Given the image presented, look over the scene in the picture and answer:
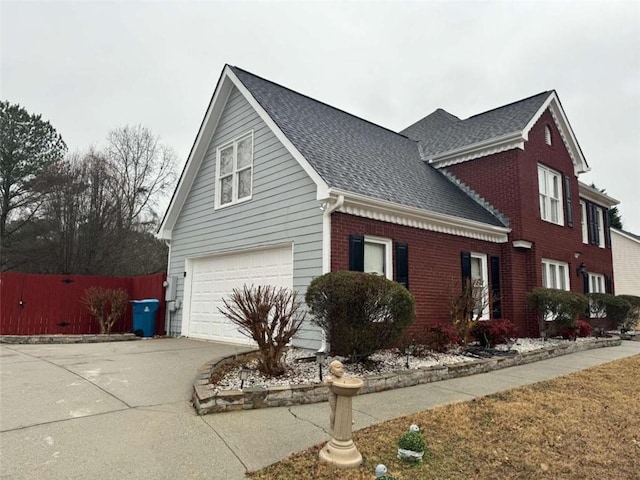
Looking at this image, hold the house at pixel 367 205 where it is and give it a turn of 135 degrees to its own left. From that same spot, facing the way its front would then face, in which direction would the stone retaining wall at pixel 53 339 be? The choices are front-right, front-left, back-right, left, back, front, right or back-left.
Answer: left

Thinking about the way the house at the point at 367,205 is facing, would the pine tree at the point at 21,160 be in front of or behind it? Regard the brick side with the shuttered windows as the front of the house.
behind

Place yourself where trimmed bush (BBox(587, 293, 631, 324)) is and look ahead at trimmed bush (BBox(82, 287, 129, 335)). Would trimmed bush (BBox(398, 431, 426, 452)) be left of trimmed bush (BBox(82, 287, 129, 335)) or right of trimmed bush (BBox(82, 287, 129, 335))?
left

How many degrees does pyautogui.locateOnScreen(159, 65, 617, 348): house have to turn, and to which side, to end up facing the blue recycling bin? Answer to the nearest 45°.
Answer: approximately 135° to its right

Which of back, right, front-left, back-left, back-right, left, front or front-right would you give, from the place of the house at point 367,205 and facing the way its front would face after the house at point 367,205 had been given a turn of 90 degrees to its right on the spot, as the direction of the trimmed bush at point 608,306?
back

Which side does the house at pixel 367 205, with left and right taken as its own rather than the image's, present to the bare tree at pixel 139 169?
back

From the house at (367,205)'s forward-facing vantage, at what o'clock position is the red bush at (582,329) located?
The red bush is roughly at 10 o'clock from the house.

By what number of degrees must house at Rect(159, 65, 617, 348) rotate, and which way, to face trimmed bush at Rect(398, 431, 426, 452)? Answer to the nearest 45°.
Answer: approximately 45° to its right

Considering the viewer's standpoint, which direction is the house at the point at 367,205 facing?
facing the viewer and to the right of the viewer

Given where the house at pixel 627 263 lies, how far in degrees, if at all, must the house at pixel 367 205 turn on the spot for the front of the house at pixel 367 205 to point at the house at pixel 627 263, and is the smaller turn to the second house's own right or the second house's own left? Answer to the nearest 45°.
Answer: approximately 90° to the second house's own left
